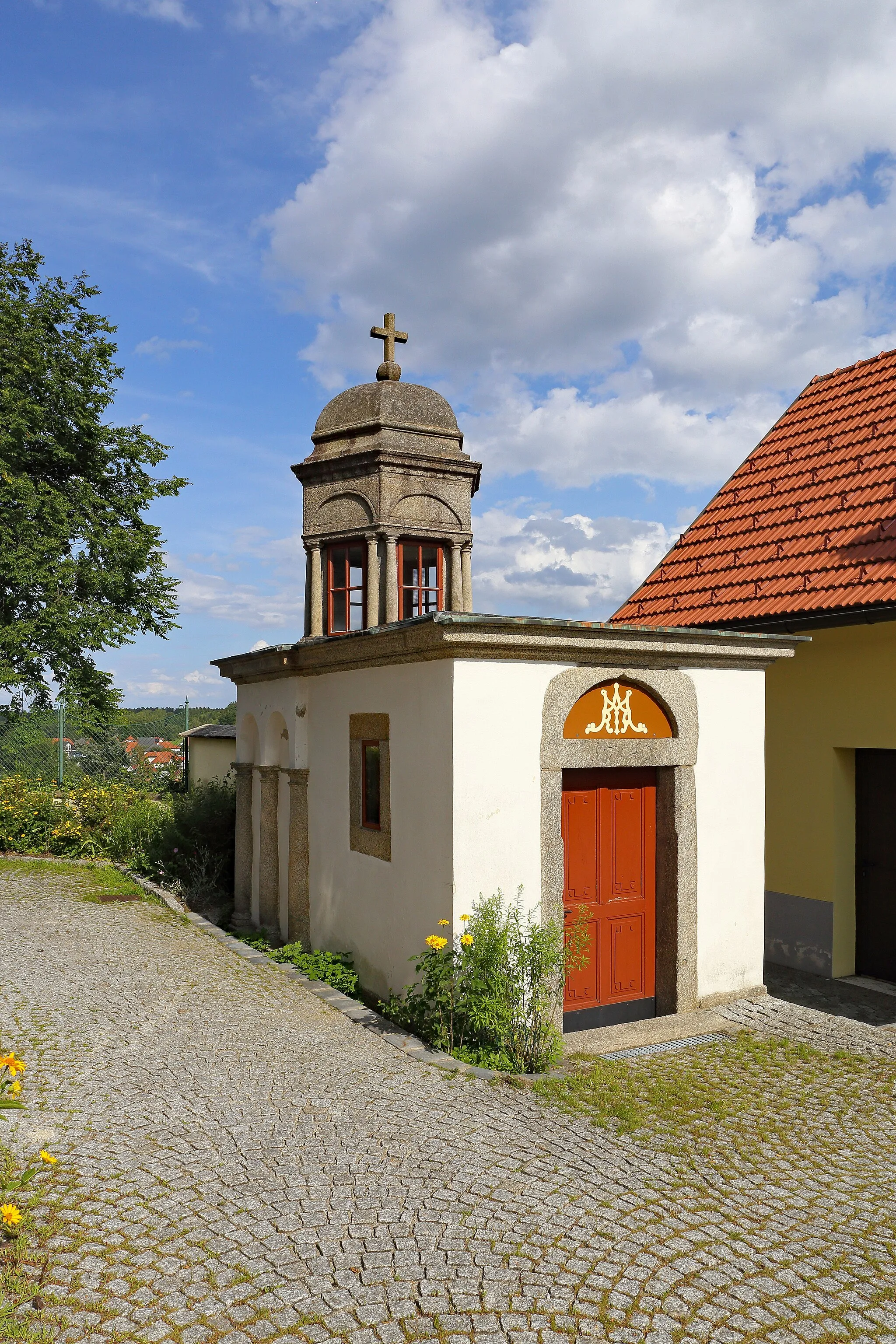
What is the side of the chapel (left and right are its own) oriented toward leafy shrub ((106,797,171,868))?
back

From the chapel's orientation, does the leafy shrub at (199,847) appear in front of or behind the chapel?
behind

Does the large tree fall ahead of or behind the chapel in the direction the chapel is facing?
behind

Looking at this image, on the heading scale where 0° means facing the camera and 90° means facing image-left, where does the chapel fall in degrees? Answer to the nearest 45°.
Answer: approximately 315°
